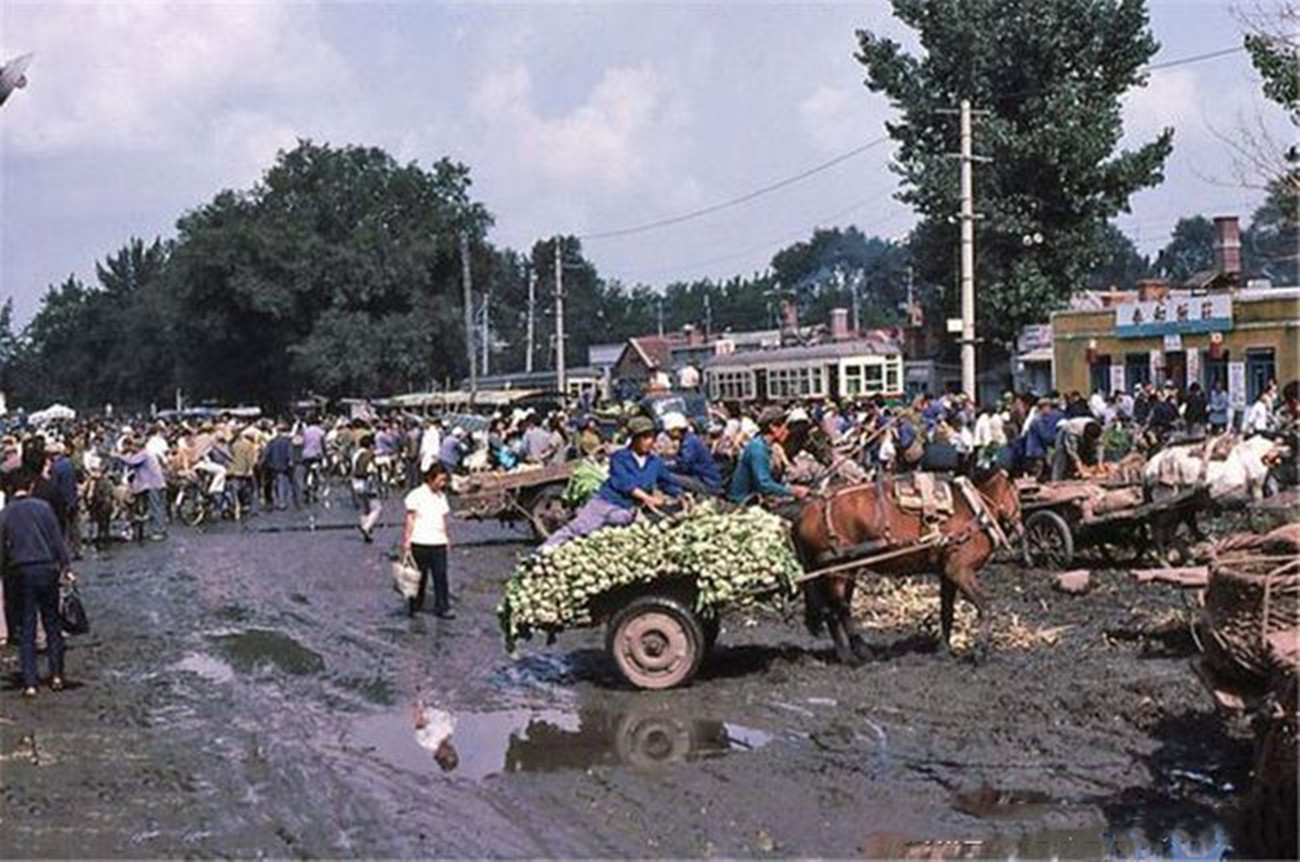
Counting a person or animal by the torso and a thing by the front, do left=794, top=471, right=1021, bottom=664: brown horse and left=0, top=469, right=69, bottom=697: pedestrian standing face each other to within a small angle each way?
no

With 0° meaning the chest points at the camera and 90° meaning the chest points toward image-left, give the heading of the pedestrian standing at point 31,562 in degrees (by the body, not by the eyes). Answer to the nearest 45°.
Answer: approximately 180°

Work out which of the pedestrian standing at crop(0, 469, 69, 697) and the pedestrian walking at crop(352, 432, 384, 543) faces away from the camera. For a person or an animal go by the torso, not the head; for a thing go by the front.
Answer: the pedestrian standing at crop(0, 469, 69, 697)

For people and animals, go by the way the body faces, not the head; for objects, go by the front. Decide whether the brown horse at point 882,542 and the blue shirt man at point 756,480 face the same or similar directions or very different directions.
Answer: same or similar directions

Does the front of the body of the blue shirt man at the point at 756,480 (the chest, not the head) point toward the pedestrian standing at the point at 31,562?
no

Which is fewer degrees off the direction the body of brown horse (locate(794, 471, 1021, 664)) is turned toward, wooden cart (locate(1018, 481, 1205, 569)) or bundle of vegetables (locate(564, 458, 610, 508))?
the wooden cart

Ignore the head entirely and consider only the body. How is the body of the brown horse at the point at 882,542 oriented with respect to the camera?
to the viewer's right

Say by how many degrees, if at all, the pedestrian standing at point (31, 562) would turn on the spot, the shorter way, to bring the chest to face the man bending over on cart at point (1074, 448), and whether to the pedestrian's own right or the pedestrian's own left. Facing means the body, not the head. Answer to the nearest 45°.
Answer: approximately 90° to the pedestrian's own right

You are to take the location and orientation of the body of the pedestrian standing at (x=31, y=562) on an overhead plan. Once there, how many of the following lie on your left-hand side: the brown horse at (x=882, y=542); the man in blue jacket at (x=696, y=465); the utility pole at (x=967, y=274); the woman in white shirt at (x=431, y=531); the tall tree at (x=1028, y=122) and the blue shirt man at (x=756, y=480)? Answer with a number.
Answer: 0

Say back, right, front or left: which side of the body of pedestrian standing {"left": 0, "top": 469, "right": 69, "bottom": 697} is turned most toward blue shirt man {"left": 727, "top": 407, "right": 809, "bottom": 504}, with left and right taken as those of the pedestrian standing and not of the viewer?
right

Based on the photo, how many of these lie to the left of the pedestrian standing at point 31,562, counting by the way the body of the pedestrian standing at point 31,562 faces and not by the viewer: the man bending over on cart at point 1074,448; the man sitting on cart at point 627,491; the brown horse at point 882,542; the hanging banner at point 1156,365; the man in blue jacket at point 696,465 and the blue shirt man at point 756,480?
0

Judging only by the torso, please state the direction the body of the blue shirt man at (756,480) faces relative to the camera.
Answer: to the viewer's right
